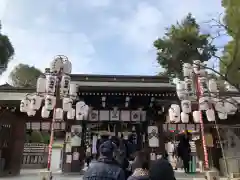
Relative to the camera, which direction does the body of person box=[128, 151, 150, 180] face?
away from the camera

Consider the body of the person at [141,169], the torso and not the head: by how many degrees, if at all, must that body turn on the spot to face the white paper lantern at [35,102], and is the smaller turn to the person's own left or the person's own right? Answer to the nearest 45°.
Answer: approximately 45° to the person's own left

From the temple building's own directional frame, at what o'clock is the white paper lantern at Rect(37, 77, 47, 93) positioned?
The white paper lantern is roughly at 1 o'clock from the temple building.

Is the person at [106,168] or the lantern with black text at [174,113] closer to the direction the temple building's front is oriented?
the person

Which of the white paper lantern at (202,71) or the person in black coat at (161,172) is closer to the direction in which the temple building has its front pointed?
the person in black coat

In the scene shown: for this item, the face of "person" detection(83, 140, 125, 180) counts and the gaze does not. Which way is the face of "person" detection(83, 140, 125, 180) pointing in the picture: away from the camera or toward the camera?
away from the camera

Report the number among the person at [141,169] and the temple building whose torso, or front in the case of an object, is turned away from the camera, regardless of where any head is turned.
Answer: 1

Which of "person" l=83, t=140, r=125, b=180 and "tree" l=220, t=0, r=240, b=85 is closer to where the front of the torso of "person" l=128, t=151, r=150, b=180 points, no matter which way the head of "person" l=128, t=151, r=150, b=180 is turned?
the tree

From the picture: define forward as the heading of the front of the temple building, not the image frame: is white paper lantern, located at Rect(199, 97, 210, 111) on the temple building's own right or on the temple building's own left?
on the temple building's own left

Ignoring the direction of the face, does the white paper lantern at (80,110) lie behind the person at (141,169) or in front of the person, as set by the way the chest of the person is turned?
in front

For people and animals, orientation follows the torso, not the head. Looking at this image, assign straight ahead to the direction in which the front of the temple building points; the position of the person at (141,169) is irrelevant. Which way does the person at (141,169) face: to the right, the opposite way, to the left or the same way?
the opposite way

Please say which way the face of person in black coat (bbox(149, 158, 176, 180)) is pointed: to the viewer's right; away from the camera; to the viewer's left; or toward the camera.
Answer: away from the camera

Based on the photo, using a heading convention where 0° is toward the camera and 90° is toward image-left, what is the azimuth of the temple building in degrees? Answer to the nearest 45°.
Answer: approximately 0°

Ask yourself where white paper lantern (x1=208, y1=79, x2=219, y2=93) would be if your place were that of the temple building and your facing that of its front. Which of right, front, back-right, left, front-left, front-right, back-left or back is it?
front-left

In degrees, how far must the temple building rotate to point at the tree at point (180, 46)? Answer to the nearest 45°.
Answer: approximately 135° to its left

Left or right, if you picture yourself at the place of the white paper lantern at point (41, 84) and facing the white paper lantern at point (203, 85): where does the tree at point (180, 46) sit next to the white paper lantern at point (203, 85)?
left

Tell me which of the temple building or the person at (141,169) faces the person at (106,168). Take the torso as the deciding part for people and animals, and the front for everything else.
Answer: the temple building

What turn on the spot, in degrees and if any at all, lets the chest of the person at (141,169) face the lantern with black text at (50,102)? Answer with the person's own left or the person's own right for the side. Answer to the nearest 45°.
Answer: approximately 45° to the person's own left
